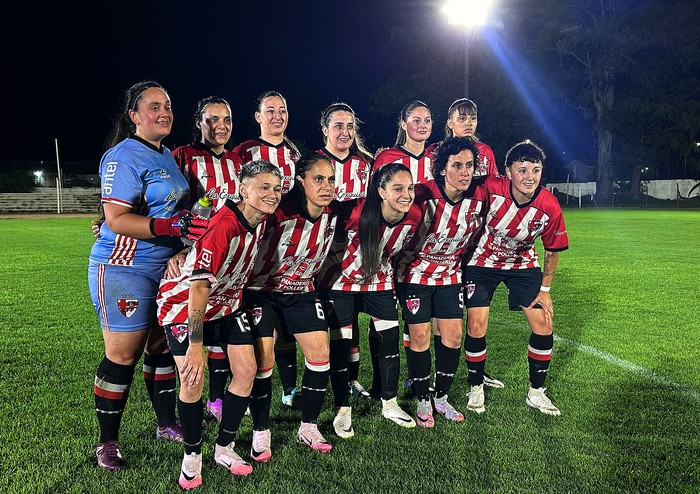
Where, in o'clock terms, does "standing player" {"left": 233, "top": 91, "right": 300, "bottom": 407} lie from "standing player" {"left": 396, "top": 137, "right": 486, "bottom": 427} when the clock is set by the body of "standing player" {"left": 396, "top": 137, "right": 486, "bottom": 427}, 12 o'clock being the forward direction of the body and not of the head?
"standing player" {"left": 233, "top": 91, "right": 300, "bottom": 407} is roughly at 5 o'clock from "standing player" {"left": 396, "top": 137, "right": 486, "bottom": 427}.

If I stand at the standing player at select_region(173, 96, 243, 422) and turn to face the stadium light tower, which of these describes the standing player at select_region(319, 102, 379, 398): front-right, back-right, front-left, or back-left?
front-right

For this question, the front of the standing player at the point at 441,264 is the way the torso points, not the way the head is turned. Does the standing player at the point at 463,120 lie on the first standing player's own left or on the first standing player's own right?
on the first standing player's own left

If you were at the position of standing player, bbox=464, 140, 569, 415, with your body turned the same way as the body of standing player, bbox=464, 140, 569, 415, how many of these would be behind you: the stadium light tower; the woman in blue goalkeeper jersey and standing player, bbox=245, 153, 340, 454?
1

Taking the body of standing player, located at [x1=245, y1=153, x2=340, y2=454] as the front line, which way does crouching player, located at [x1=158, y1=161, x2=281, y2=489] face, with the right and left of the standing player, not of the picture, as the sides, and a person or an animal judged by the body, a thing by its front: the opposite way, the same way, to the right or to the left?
the same way

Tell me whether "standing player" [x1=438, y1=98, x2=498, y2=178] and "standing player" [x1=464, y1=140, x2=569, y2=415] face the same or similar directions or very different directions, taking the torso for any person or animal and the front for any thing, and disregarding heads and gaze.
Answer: same or similar directions

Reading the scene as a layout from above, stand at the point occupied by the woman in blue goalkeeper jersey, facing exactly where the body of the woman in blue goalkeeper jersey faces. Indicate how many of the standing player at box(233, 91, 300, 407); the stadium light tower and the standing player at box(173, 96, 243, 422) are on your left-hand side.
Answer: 3

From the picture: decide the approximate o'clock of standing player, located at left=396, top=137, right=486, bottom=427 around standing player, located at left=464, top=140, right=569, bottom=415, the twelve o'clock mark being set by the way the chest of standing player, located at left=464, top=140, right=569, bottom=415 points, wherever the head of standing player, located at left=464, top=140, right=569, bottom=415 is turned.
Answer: standing player, located at left=396, top=137, right=486, bottom=427 is roughly at 2 o'clock from standing player, located at left=464, top=140, right=569, bottom=415.

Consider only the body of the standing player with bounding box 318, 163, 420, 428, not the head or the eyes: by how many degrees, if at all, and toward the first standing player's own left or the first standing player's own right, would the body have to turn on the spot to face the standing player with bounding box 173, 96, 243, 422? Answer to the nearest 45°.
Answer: approximately 135° to the first standing player's own right

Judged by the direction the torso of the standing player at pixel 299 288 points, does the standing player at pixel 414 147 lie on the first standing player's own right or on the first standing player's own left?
on the first standing player's own left

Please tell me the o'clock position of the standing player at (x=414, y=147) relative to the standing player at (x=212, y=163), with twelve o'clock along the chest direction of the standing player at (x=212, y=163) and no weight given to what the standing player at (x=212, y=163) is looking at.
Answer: the standing player at (x=414, y=147) is roughly at 10 o'clock from the standing player at (x=212, y=163).

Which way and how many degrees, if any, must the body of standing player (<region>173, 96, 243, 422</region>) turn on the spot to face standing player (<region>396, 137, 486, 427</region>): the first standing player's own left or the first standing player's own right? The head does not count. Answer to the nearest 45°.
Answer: approximately 45° to the first standing player's own left

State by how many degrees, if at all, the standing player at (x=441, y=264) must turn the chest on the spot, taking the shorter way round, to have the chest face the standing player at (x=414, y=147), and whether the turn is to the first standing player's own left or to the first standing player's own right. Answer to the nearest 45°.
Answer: approximately 135° to the first standing player's own left

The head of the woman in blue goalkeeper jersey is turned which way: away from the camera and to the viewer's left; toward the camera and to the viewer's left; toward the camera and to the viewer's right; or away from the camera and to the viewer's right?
toward the camera and to the viewer's right

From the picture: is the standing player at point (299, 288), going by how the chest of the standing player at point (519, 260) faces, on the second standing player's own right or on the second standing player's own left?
on the second standing player's own right

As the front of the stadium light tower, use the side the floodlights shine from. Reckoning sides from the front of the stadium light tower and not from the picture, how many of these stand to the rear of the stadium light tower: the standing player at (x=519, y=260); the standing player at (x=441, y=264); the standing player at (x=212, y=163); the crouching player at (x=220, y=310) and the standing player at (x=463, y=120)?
0

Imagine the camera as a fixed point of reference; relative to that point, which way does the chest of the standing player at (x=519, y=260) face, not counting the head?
toward the camera

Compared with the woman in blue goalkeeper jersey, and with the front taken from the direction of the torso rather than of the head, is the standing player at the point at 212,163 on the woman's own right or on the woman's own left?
on the woman's own left
